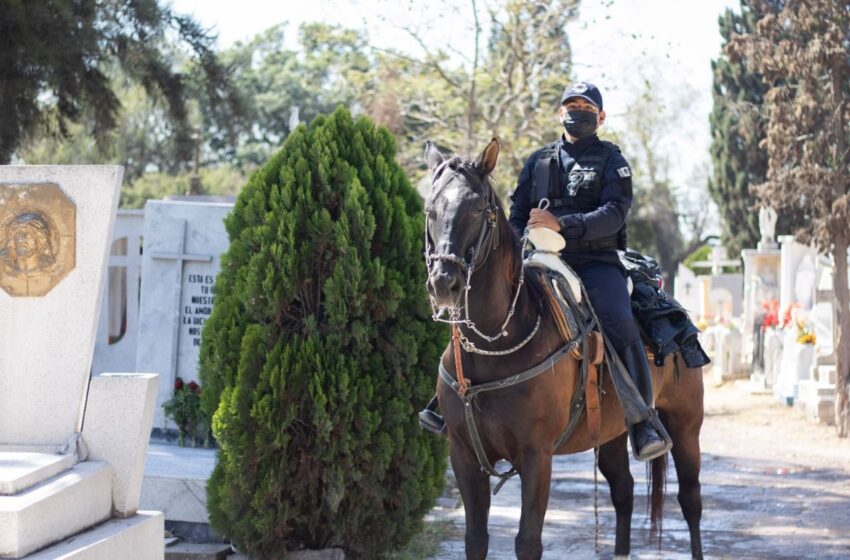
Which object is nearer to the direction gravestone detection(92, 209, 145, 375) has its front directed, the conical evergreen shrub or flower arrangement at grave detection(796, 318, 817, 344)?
the conical evergreen shrub

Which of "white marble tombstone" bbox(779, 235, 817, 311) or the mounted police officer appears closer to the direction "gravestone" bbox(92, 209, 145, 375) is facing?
the mounted police officer

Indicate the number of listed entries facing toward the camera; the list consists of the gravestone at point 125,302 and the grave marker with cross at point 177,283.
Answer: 2

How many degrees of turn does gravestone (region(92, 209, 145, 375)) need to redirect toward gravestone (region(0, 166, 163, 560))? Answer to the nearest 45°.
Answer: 0° — it already faces it

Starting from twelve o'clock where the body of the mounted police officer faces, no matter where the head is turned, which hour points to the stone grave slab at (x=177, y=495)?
The stone grave slab is roughly at 2 o'clock from the mounted police officer.

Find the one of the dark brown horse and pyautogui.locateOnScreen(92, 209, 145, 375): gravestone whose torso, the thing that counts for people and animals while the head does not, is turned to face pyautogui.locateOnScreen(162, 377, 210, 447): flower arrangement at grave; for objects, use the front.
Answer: the gravestone

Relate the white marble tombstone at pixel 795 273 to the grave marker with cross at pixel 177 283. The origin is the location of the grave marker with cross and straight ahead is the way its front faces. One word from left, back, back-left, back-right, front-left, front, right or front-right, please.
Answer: back-left

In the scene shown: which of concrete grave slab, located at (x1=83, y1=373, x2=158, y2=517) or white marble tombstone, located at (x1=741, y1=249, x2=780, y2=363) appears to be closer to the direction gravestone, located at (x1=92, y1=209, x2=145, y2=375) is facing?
the concrete grave slab

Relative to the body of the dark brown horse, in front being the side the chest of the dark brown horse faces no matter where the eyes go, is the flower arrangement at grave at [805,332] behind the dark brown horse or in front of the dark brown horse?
behind

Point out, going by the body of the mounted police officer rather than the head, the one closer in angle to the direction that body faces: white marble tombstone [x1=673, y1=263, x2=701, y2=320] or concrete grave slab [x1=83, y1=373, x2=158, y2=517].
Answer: the concrete grave slab
